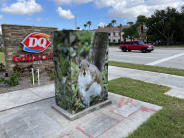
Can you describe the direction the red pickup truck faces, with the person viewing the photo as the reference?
facing the viewer and to the right of the viewer

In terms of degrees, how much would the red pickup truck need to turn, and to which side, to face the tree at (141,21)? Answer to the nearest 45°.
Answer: approximately 135° to its left

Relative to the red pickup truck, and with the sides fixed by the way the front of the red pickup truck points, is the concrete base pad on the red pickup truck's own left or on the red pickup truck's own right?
on the red pickup truck's own right

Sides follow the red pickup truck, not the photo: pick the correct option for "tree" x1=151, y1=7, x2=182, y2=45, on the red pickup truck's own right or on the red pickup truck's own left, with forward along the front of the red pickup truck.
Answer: on the red pickup truck's own left
